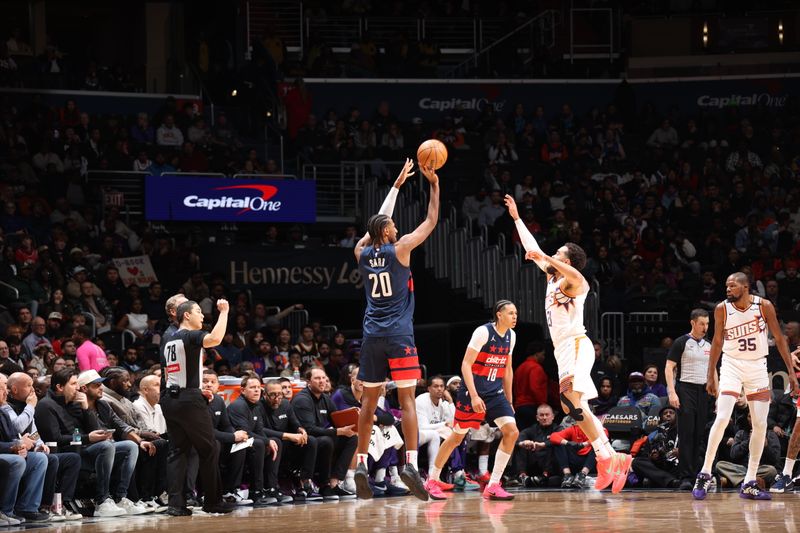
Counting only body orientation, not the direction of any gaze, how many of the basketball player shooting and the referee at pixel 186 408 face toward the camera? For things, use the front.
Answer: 0

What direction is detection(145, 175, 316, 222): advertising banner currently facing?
toward the camera

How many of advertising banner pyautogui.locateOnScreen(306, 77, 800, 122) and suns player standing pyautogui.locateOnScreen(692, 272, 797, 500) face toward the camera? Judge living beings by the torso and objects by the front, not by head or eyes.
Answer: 2

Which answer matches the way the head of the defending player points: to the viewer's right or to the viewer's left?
to the viewer's left

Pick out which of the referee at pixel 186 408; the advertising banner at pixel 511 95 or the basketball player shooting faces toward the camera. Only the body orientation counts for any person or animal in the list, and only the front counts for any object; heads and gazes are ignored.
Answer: the advertising banner

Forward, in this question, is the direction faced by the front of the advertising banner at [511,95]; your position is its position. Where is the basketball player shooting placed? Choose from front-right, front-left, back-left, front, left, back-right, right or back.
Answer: front

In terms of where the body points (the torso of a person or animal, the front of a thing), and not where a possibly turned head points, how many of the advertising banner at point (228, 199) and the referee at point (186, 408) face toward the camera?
1

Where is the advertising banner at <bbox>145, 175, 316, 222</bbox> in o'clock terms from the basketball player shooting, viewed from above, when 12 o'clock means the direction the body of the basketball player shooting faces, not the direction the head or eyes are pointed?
The advertising banner is roughly at 10 o'clock from the basketball player shooting.

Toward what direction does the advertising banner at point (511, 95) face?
toward the camera

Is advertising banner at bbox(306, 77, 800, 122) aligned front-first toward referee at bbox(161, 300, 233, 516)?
yes

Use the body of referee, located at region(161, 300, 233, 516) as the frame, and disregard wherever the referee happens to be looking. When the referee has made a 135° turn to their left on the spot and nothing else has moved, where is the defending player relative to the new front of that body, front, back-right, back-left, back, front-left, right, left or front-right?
back

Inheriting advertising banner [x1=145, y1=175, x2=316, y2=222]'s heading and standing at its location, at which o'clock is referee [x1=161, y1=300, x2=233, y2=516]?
The referee is roughly at 12 o'clock from the advertising banner.

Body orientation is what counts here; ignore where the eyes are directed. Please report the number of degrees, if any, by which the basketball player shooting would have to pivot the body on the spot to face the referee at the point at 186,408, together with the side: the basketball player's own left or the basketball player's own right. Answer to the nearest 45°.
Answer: approximately 135° to the basketball player's own left

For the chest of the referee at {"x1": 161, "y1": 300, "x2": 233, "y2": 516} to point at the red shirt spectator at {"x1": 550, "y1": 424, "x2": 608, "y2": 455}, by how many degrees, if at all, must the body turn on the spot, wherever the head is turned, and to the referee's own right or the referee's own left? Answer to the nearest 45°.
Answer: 0° — they already face them

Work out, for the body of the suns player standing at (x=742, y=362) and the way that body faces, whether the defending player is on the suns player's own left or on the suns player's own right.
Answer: on the suns player's own right

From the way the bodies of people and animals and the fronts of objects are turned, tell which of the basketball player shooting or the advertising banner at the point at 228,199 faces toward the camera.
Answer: the advertising banner

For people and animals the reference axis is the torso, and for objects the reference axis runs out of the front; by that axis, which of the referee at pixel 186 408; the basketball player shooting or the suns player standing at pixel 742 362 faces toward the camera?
the suns player standing
